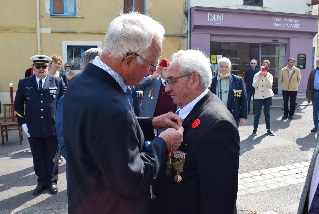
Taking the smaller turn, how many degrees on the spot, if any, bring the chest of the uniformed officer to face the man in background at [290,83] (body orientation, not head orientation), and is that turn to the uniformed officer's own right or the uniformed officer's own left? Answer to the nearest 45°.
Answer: approximately 135° to the uniformed officer's own left

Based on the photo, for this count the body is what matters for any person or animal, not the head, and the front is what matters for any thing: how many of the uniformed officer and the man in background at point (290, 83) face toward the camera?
2

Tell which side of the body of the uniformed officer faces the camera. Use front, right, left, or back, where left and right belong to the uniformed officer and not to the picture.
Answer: front

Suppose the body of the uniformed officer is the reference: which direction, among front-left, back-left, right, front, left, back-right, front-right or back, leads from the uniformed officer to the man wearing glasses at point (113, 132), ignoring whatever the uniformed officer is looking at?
front

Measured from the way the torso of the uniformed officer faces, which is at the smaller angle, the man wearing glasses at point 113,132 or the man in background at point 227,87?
the man wearing glasses

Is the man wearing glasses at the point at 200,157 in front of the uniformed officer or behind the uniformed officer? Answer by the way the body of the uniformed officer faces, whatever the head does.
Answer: in front

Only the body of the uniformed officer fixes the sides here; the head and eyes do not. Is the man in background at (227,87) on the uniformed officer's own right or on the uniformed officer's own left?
on the uniformed officer's own left

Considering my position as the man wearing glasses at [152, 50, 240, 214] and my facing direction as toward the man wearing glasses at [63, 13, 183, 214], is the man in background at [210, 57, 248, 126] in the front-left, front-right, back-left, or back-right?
back-right

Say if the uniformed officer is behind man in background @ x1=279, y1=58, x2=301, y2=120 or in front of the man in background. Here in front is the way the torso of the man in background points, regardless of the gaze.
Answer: in front

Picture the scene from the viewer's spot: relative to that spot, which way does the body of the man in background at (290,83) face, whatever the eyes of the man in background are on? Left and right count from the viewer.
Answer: facing the viewer

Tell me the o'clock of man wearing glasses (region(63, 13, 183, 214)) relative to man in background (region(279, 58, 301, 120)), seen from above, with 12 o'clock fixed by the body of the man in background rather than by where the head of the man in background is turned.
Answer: The man wearing glasses is roughly at 12 o'clock from the man in background.
